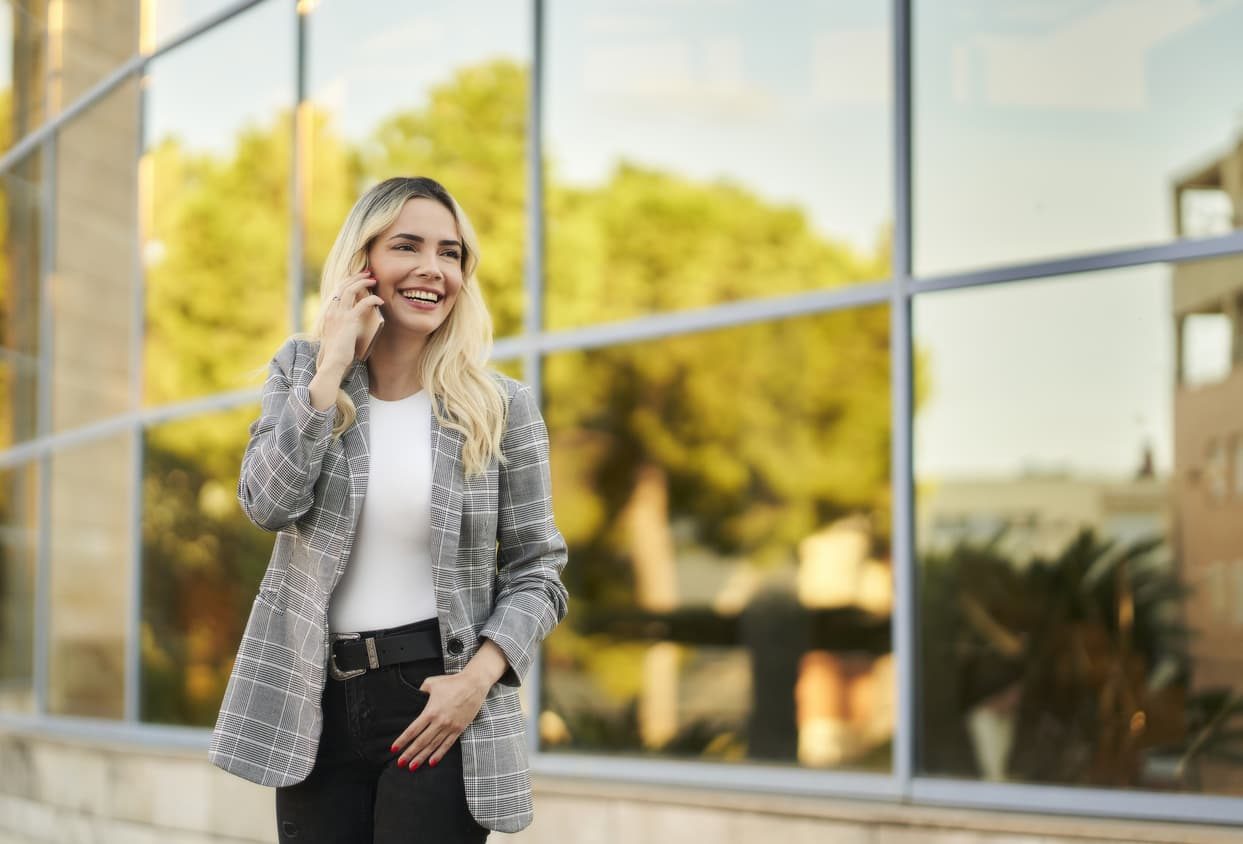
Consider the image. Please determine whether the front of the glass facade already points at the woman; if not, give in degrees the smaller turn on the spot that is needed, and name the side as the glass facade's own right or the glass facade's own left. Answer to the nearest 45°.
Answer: approximately 45° to the glass facade's own left

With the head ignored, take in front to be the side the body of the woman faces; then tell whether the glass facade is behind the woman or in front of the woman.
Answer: behind

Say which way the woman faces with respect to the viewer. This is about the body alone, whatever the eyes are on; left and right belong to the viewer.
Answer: facing the viewer

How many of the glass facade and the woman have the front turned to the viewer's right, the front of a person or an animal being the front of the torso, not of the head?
0
